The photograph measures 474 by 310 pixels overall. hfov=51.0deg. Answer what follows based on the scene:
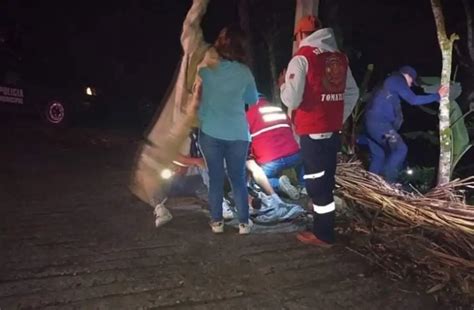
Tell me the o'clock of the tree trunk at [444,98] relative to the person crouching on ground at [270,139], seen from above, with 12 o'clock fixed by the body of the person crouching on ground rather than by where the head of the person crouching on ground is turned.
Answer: The tree trunk is roughly at 4 o'clock from the person crouching on ground.

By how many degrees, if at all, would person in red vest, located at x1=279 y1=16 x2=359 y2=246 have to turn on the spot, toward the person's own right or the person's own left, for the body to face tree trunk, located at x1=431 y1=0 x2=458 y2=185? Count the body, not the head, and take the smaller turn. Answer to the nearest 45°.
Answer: approximately 90° to the person's own right

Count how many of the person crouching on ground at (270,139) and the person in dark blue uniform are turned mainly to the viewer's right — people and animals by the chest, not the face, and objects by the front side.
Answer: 1

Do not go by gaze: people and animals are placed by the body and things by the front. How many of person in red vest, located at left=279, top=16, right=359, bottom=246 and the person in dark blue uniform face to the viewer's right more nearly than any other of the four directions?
1

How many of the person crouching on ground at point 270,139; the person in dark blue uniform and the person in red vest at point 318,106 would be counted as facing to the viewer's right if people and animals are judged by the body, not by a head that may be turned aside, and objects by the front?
1

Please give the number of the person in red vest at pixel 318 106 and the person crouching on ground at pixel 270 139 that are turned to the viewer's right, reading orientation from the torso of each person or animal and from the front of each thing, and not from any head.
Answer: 0

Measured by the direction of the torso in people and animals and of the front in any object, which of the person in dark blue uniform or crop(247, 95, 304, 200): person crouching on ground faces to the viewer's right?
the person in dark blue uniform

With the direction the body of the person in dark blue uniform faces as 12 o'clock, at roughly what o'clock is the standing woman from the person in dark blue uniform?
The standing woman is roughly at 4 o'clock from the person in dark blue uniform.

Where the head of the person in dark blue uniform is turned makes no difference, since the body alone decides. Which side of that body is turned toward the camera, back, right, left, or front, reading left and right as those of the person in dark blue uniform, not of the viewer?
right

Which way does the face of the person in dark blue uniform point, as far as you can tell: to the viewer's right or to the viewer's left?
to the viewer's right

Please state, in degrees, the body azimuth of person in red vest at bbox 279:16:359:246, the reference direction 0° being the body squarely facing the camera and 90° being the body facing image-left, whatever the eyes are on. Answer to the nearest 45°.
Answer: approximately 135°

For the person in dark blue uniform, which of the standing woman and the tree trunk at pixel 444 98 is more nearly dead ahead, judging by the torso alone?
the tree trunk

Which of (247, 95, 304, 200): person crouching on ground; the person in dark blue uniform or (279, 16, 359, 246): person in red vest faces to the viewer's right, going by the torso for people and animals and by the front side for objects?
the person in dark blue uniform

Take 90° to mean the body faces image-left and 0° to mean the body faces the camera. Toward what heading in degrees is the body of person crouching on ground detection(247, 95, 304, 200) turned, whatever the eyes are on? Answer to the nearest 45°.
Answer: approximately 135°
